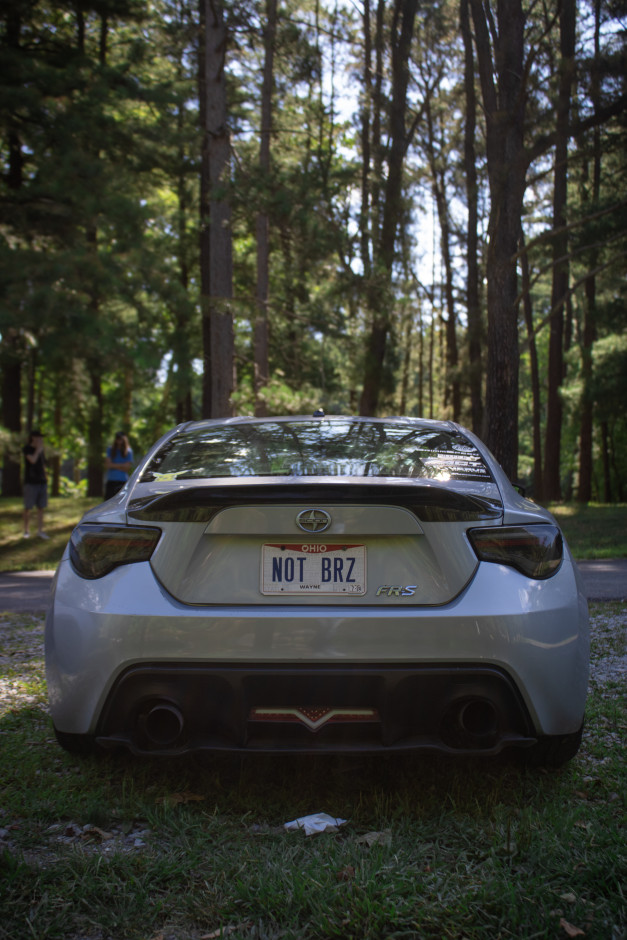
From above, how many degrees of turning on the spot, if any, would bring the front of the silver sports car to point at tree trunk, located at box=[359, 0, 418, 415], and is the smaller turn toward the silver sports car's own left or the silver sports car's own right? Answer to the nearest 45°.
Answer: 0° — it already faces it

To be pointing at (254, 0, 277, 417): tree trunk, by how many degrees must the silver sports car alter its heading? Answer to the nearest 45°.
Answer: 0° — it already faces it

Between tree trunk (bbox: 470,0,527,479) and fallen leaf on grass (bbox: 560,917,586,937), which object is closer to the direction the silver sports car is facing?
the tree trunk

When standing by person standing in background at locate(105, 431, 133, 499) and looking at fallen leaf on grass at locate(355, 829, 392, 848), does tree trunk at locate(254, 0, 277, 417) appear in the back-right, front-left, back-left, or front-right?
back-left

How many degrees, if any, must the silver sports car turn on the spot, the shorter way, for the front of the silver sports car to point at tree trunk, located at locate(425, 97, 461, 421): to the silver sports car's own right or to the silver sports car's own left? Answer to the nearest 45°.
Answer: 0° — it already faces it

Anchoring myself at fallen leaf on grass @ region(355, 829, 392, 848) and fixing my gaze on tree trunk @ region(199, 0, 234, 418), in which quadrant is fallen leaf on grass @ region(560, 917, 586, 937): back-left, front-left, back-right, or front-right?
back-right

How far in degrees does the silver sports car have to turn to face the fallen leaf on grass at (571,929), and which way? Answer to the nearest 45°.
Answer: approximately 135° to its right

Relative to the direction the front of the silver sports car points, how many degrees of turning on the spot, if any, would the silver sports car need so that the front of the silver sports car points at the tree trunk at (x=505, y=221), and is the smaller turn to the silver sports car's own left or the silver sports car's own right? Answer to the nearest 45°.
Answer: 0° — it already faces it

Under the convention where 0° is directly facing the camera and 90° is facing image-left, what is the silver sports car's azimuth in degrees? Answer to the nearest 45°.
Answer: approximately 180°

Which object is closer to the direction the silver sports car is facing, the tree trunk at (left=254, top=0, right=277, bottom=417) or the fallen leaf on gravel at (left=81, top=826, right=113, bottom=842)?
the tree trunk
